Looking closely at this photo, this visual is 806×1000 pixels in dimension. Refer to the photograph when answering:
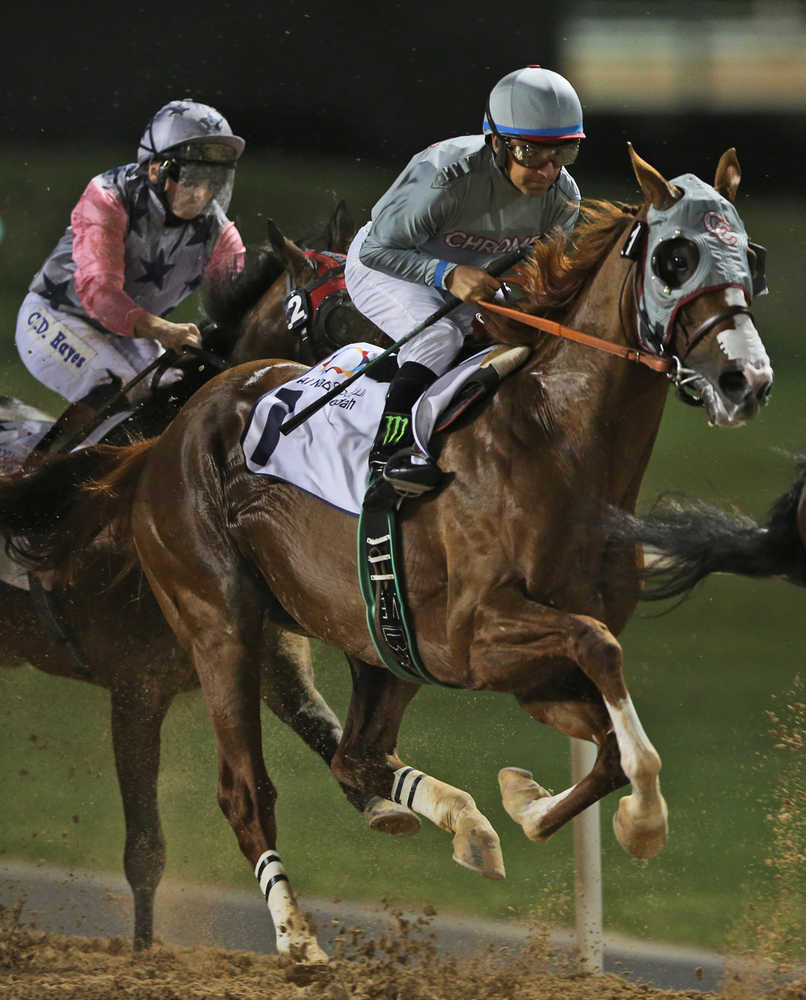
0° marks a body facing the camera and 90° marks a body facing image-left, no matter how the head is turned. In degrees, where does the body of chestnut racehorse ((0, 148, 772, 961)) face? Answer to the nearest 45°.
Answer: approximately 315°

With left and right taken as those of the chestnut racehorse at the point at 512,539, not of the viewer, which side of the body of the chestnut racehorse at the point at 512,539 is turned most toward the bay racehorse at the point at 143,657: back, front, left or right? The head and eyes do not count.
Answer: back
